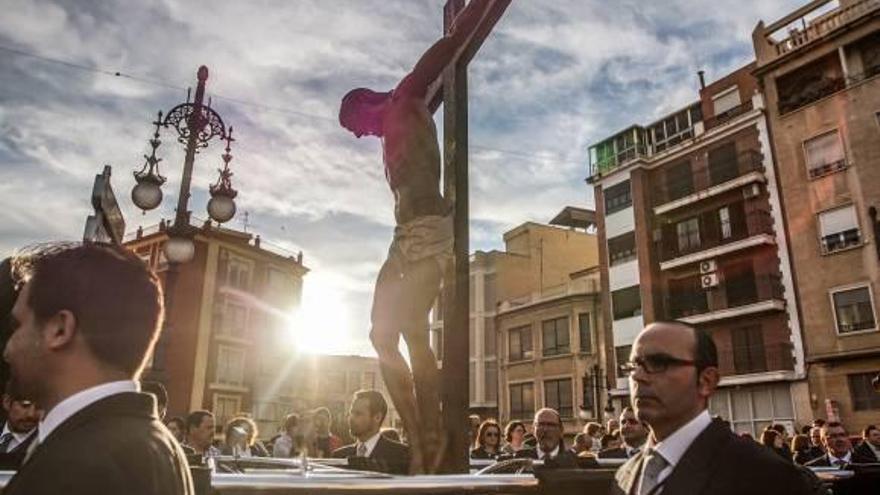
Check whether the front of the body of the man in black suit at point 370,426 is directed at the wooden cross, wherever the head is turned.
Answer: no

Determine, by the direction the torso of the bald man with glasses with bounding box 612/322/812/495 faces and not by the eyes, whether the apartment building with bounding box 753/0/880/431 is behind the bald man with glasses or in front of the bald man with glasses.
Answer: behind

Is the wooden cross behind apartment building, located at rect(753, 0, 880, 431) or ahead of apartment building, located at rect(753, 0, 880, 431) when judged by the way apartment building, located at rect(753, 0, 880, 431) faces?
ahead

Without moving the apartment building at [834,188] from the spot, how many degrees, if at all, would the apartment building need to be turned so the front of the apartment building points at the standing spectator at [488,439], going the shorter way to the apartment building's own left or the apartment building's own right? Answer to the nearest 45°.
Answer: approximately 45° to the apartment building's own left

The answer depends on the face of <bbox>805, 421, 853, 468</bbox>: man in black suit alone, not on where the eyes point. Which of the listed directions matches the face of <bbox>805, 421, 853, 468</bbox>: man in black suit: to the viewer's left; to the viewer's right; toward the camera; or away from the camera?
toward the camera

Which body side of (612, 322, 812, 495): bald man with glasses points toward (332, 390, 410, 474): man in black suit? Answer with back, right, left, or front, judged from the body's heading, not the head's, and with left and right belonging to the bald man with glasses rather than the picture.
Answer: right

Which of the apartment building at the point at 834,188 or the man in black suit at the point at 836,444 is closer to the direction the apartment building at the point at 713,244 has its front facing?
the man in black suit

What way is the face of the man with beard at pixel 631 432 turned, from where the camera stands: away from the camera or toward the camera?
toward the camera

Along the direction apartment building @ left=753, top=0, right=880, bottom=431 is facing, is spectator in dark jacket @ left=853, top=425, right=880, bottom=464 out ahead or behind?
ahead

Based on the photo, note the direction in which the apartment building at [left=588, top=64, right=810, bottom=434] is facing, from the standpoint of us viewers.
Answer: facing the viewer and to the left of the viewer

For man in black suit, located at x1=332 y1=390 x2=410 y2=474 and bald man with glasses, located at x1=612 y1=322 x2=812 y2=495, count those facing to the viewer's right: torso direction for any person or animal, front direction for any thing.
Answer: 0

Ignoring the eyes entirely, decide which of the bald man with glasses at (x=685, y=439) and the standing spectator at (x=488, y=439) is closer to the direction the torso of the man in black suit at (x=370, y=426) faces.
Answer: the bald man with glasses

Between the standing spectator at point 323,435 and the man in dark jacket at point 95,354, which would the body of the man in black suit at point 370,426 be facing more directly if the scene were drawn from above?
the man in dark jacket

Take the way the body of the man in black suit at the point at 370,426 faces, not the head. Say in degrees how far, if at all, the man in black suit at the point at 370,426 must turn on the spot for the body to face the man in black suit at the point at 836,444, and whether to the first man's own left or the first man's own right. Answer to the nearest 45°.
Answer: approximately 135° to the first man's own left

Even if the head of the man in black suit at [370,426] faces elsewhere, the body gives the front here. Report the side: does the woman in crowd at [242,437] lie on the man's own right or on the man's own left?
on the man's own right

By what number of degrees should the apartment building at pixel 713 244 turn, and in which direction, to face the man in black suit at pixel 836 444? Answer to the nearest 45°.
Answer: approximately 45° to its left

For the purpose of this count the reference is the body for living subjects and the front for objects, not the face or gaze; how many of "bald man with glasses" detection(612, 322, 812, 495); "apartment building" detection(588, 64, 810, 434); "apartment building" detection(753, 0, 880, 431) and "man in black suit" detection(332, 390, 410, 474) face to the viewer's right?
0
